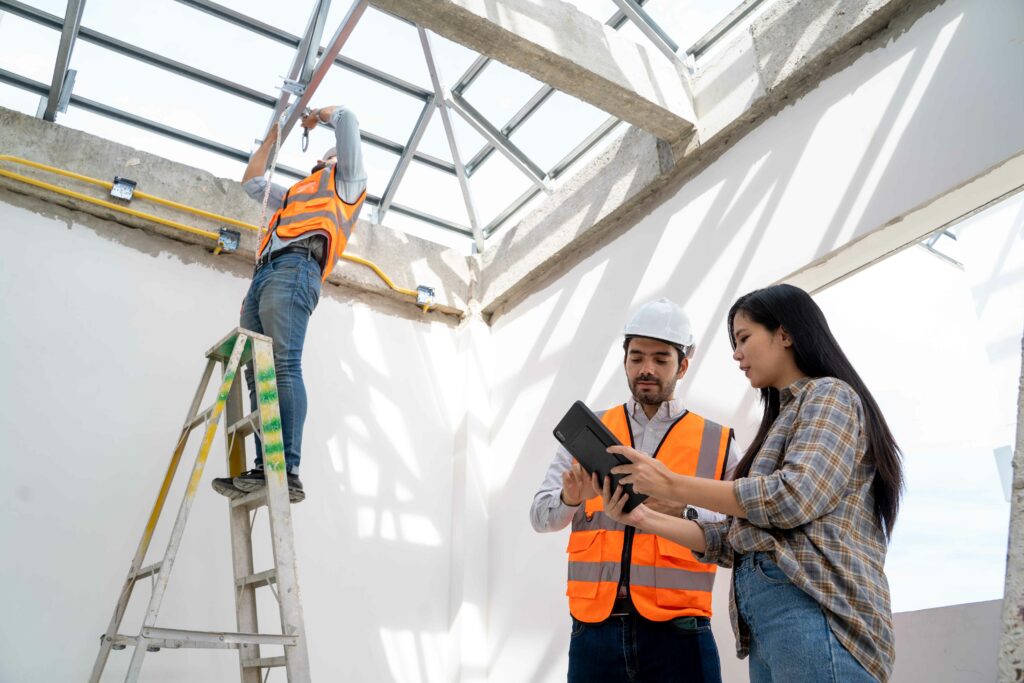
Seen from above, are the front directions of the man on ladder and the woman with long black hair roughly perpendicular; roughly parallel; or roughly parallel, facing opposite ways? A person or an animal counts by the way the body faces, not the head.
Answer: roughly perpendicular

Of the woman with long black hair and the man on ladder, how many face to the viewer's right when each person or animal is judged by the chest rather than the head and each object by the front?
0

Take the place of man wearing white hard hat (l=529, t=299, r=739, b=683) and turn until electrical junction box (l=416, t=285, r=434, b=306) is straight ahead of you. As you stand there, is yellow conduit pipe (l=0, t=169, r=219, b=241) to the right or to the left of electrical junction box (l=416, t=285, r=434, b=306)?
left

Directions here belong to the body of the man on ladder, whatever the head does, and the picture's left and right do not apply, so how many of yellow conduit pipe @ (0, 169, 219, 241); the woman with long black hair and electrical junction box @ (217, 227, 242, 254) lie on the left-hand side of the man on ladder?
1

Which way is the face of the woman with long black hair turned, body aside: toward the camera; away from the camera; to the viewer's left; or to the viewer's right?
to the viewer's left

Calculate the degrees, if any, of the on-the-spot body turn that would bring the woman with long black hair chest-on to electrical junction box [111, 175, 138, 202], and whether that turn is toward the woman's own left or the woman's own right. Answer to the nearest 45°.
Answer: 0° — they already face it

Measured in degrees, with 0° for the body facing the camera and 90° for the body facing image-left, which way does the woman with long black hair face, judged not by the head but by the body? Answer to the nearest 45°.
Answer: approximately 90°
